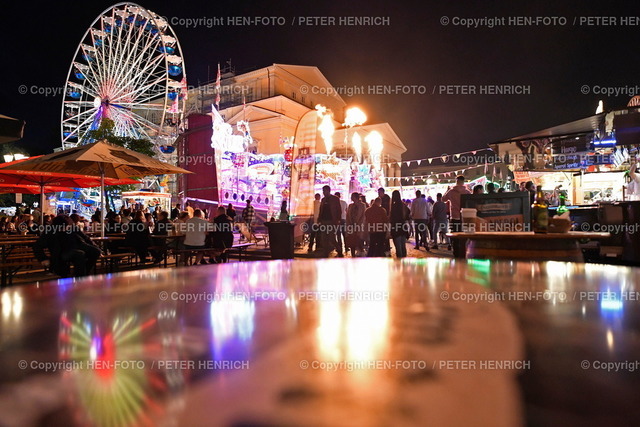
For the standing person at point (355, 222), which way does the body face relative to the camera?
away from the camera

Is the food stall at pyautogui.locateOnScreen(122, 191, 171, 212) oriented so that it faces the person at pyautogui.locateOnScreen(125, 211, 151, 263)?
yes

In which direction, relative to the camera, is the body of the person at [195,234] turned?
away from the camera

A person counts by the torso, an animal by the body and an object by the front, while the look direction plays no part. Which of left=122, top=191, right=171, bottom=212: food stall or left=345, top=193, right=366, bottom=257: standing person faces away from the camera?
the standing person
